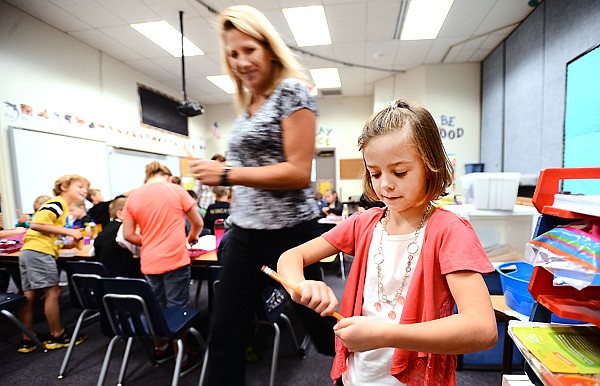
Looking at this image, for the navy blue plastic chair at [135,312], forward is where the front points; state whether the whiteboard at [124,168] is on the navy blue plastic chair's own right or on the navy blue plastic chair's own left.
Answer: on the navy blue plastic chair's own left

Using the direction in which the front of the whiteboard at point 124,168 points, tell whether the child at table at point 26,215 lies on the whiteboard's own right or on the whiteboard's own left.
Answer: on the whiteboard's own right

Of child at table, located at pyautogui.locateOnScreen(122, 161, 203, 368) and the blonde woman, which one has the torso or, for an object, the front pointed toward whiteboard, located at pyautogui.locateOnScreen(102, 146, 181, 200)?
the child at table

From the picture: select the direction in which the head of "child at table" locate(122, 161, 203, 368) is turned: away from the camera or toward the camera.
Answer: away from the camera

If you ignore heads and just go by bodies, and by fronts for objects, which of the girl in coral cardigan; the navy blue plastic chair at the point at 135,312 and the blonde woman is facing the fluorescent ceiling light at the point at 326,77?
the navy blue plastic chair

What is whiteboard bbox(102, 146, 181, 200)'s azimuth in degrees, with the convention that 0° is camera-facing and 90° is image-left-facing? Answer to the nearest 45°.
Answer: approximately 315°

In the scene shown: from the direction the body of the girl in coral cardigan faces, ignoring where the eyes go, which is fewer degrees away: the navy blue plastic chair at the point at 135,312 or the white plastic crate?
the navy blue plastic chair

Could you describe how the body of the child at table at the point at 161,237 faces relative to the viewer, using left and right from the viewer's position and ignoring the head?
facing away from the viewer

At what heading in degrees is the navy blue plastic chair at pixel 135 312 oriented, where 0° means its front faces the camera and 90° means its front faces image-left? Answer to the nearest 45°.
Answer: approximately 225°
